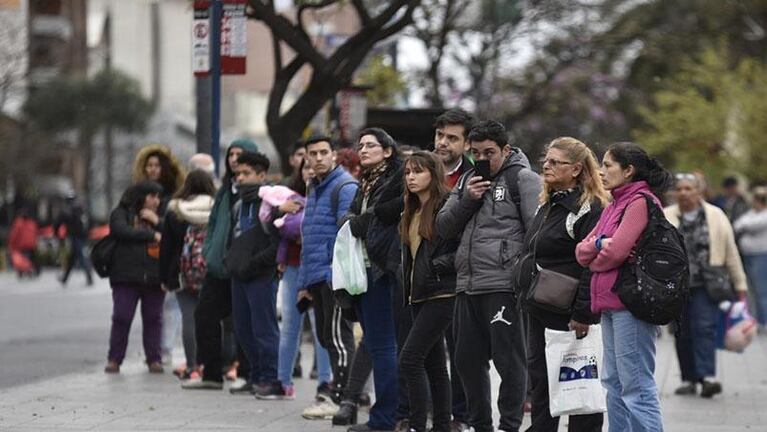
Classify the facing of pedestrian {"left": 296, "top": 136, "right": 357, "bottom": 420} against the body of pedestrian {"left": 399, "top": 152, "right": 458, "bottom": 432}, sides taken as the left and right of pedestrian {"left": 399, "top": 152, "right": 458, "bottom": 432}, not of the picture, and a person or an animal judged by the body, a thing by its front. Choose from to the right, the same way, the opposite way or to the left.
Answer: the same way

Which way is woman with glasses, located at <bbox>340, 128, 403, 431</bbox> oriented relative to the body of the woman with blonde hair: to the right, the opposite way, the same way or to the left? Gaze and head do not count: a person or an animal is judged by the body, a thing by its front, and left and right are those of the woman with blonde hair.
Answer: the same way

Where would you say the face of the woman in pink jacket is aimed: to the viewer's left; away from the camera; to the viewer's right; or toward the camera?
to the viewer's left

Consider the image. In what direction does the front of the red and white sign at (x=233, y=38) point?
toward the camera

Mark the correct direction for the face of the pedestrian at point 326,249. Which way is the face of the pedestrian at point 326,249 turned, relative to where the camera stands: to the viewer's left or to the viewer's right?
to the viewer's left

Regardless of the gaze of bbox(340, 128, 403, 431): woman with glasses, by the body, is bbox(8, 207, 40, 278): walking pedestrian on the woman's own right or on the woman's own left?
on the woman's own right
